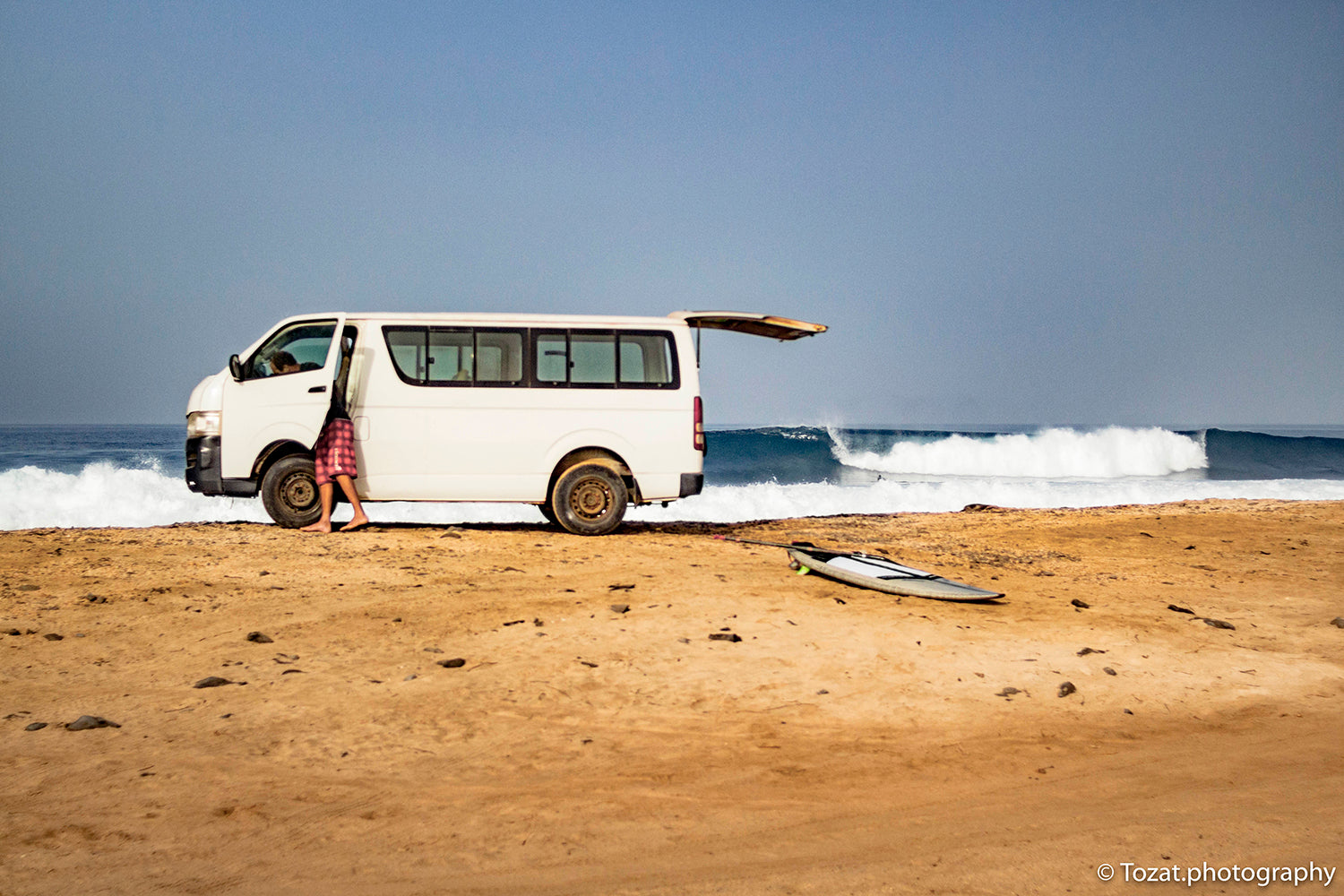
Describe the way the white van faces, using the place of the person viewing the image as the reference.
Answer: facing to the left of the viewer

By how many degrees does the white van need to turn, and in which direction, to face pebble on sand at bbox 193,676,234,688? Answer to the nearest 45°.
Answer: approximately 90° to its left

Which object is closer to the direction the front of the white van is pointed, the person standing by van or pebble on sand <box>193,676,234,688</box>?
the person standing by van
